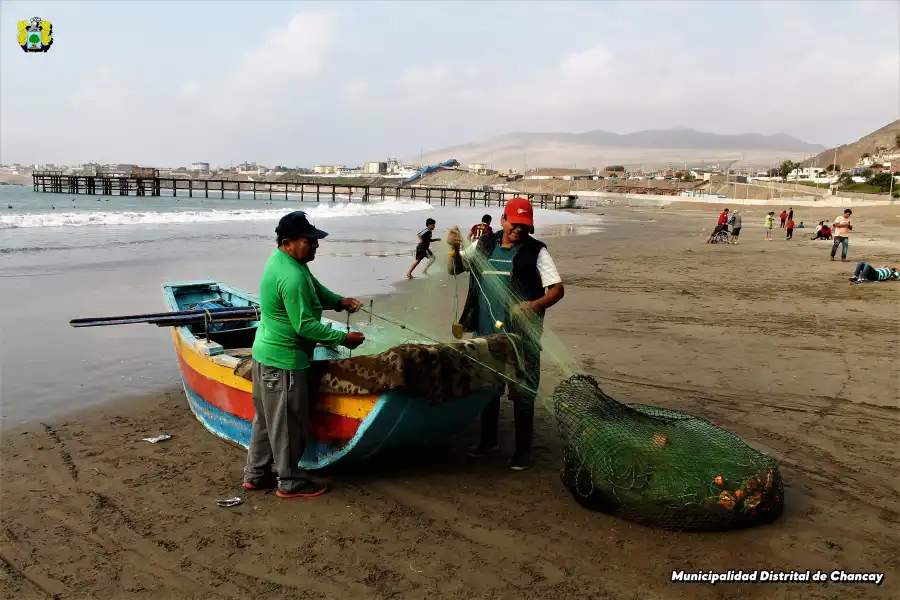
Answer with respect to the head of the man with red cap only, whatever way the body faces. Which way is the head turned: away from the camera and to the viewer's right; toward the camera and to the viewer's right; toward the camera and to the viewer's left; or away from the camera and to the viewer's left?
toward the camera and to the viewer's left

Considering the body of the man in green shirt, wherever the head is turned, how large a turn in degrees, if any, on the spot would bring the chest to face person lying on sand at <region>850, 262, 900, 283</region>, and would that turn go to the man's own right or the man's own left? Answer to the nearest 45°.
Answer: approximately 45° to the man's own left

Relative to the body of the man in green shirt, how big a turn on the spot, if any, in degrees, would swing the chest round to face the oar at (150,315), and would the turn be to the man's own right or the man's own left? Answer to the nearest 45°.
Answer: approximately 135° to the man's own left

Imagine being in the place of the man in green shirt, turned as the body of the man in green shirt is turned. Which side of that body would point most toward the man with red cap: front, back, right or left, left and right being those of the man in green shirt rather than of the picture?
front

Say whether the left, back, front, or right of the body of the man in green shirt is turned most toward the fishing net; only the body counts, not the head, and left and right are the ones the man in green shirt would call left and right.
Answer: front

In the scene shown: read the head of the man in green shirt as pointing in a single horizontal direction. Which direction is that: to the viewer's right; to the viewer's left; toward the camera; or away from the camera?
to the viewer's right

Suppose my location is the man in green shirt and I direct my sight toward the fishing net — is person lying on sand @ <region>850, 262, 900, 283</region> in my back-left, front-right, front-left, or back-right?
front-left

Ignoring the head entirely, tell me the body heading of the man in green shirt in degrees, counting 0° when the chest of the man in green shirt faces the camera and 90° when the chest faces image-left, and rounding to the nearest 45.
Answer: approximately 270°
